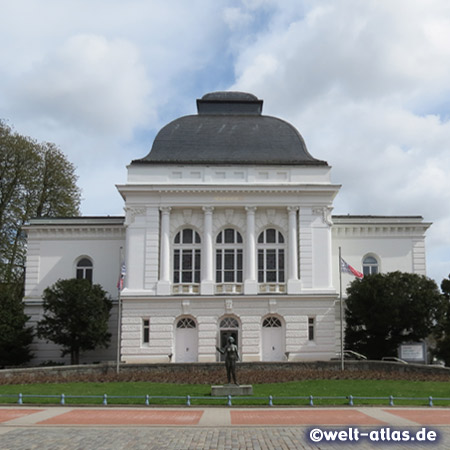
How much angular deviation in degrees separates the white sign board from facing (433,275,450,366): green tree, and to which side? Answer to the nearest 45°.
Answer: approximately 135° to its left

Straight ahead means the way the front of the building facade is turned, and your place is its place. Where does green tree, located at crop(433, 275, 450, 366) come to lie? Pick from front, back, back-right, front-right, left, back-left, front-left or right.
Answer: left

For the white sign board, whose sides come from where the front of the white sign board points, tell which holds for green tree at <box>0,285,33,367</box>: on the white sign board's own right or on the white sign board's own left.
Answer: on the white sign board's own right

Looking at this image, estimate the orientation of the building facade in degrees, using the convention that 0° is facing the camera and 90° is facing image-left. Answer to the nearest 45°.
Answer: approximately 0°

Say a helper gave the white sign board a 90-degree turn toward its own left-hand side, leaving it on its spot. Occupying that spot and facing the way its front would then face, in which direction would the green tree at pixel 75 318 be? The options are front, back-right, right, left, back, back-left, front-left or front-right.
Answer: back

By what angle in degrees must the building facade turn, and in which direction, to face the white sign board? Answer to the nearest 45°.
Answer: approximately 90° to its left

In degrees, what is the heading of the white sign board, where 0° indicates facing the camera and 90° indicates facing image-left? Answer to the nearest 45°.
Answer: approximately 0°

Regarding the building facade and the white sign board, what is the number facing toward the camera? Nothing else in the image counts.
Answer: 2

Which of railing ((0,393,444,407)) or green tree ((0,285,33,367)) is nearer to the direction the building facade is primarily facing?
the railing

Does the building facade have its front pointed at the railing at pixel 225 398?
yes
